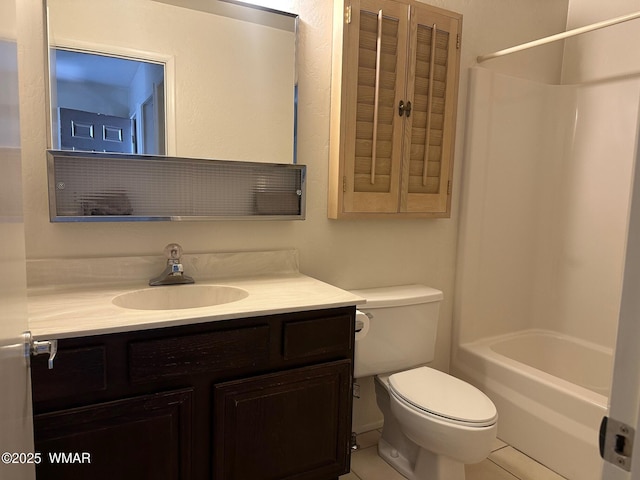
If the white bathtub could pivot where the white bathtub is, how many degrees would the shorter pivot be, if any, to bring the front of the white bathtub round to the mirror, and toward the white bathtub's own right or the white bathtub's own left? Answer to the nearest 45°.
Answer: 0° — it already faces it

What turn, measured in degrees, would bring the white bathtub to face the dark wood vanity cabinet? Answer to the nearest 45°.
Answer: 0° — it already faces it

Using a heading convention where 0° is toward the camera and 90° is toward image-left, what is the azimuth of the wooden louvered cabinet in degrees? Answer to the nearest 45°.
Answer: approximately 315°

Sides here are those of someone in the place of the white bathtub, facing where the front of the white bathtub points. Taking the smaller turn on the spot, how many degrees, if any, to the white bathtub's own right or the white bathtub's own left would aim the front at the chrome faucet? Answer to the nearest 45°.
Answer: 0° — it already faces it

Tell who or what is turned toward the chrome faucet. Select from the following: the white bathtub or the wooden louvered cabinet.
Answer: the white bathtub

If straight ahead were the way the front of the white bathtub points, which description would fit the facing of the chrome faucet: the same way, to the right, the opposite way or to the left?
to the left
